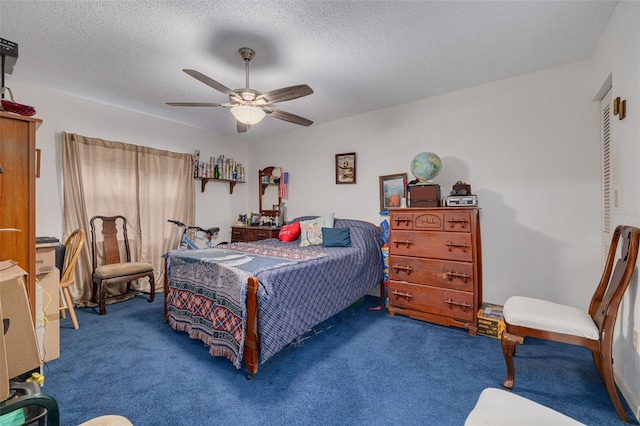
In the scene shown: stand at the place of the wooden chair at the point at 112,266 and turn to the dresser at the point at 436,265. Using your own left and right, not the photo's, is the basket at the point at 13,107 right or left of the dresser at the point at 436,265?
right

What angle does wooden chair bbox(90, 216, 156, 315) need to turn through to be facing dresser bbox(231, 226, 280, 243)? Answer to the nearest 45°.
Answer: approximately 45° to its left

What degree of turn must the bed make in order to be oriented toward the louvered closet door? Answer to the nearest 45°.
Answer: approximately 135° to its left

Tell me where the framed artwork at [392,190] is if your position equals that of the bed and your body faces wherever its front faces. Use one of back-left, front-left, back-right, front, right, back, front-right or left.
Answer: back

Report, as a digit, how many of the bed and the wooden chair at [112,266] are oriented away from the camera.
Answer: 0

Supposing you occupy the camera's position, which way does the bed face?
facing the viewer and to the left of the viewer

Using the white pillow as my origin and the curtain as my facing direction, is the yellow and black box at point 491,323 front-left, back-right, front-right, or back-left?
back-left

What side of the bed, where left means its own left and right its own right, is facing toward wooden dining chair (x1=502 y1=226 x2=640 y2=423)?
left

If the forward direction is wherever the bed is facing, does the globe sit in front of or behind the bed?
behind

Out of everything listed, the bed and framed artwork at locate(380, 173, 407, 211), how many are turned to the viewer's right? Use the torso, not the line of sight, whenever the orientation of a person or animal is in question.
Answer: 0

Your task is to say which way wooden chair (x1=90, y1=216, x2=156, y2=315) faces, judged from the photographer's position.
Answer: facing the viewer and to the right of the viewer

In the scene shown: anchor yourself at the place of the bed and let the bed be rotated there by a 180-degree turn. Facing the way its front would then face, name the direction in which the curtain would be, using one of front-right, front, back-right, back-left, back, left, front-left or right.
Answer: left
